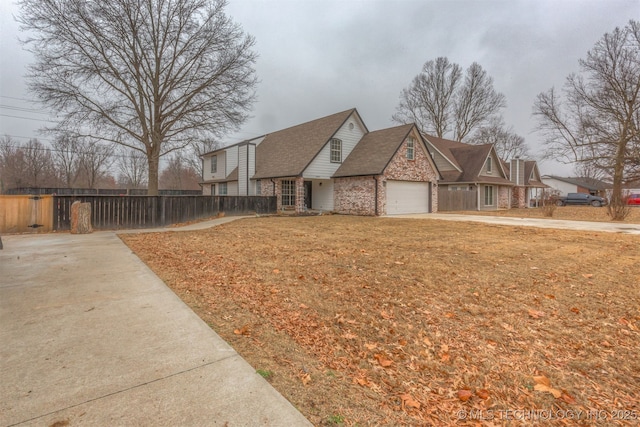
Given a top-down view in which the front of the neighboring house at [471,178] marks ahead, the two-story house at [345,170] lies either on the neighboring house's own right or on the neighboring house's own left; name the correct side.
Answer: on the neighboring house's own right

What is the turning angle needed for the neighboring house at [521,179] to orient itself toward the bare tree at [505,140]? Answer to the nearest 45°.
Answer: approximately 135° to its left

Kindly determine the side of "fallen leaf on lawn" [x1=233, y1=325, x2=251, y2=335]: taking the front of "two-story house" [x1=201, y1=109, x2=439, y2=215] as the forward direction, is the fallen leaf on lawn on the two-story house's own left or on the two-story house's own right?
on the two-story house's own right

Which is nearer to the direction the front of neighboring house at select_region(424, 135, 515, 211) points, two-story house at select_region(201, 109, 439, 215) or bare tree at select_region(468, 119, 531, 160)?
the two-story house

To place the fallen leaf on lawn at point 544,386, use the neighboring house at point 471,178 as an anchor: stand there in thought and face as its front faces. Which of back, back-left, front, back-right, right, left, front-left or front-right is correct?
front-right

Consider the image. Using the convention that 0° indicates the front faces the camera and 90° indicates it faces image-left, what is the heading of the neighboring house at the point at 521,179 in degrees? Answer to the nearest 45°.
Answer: approximately 315°

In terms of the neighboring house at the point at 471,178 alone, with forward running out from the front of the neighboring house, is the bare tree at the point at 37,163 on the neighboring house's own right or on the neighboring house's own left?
on the neighboring house's own right

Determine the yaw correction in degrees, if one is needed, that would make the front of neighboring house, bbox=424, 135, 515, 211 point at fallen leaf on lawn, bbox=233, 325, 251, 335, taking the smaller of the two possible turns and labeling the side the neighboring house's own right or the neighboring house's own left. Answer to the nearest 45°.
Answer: approximately 45° to the neighboring house's own right
